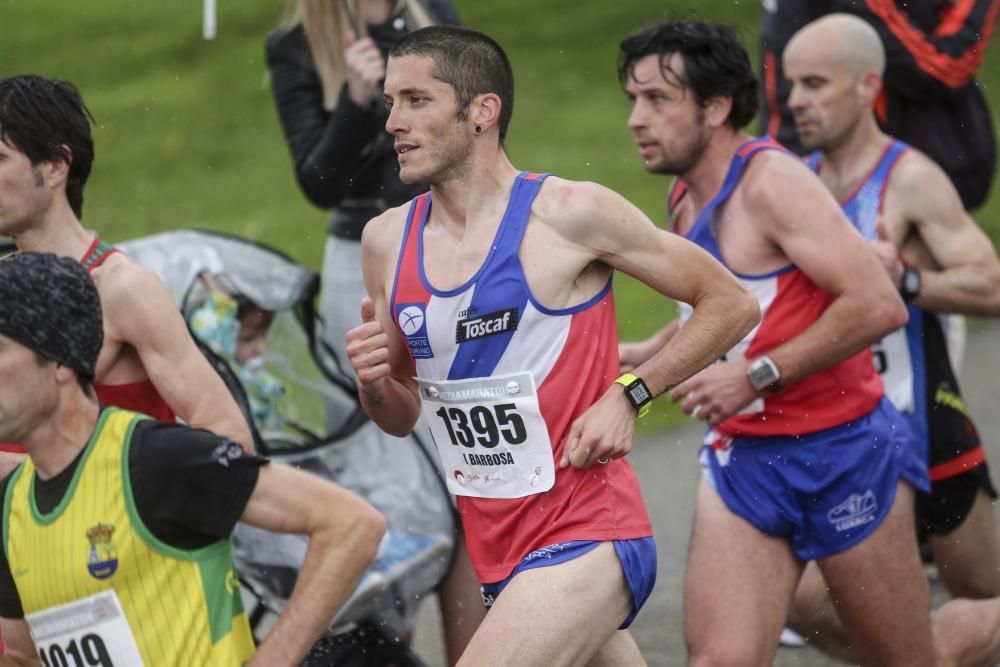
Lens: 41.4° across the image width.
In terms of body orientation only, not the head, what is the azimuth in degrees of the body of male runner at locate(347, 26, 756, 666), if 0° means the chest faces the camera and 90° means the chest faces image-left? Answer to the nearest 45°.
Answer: approximately 45°

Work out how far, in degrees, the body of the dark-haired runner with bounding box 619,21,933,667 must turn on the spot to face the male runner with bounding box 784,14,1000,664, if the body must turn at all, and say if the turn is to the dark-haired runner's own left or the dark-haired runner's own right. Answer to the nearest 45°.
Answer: approximately 180°

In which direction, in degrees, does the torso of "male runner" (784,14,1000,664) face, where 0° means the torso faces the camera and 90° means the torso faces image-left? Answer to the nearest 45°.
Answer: approximately 45°

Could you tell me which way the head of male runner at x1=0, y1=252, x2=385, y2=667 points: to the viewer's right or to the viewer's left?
to the viewer's left

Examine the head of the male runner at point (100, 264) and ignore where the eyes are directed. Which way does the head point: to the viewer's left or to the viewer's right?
to the viewer's left

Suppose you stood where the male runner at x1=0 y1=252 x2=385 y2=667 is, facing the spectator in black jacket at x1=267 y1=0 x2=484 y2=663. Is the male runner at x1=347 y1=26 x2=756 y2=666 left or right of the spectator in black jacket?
right

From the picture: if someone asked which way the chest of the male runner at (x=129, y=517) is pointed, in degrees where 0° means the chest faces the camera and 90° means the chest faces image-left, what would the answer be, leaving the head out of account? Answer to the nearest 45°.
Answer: approximately 45°

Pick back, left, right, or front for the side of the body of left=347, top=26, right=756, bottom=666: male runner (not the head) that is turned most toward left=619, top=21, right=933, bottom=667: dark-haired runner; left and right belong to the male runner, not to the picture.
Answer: back

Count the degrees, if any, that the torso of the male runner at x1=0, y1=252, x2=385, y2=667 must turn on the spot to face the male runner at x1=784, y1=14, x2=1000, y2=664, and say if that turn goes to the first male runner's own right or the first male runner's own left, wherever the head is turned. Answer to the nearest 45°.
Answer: approximately 180°

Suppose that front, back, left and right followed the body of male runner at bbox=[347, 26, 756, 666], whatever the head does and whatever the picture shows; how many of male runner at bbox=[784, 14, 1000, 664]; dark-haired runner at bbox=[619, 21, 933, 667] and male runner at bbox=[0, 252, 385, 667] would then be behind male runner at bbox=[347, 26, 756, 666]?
2
